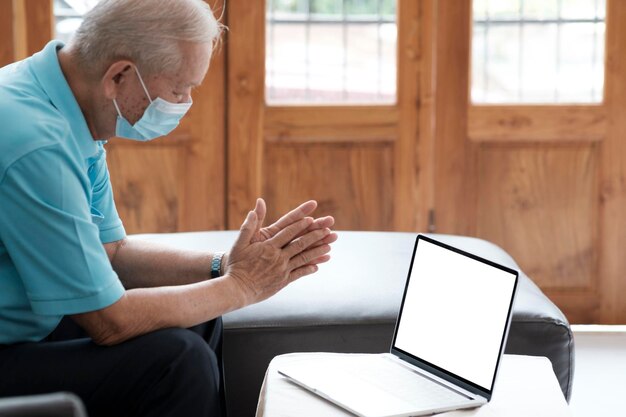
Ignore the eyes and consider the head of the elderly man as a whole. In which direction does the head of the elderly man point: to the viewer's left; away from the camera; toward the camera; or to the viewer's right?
to the viewer's right

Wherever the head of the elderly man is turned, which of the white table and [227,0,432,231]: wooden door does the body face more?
the white table

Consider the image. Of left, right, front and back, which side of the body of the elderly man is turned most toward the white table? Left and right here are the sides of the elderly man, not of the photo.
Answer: front

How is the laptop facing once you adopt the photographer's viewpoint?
facing the viewer and to the left of the viewer

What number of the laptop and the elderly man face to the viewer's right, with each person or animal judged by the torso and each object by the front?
1

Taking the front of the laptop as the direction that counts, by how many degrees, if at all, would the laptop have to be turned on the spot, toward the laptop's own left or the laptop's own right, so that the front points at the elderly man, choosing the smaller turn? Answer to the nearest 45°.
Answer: approximately 45° to the laptop's own right

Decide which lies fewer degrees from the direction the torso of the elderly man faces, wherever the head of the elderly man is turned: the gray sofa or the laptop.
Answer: the laptop

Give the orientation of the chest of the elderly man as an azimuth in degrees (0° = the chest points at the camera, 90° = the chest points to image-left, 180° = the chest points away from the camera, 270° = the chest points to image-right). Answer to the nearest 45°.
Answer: approximately 270°

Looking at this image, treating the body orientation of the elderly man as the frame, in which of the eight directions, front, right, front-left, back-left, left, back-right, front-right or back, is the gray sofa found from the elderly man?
front-left

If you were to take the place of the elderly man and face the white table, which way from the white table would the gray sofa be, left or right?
left

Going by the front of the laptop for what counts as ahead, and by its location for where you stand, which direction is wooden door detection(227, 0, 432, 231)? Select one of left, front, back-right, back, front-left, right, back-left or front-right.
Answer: back-right

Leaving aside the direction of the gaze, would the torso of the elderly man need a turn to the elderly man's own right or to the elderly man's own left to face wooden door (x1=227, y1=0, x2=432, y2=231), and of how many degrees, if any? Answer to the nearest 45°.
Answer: approximately 90° to the elderly man's own left

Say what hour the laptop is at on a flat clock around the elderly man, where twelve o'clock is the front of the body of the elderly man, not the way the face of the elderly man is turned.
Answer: The laptop is roughly at 12 o'clock from the elderly man.
